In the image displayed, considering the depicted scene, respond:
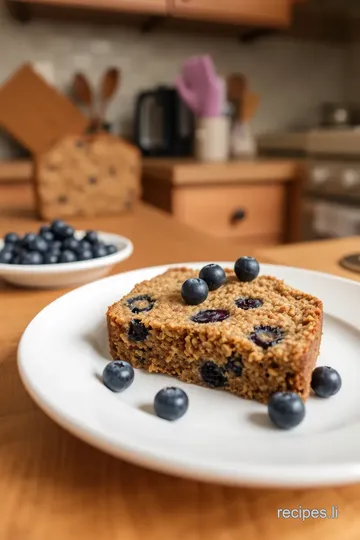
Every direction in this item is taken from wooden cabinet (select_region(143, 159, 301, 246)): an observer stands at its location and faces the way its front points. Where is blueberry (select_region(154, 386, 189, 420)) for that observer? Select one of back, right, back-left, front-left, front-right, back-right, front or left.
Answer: front

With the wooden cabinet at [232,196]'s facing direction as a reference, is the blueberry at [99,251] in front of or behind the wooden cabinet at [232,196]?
in front

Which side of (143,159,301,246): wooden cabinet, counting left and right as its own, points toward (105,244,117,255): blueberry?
front

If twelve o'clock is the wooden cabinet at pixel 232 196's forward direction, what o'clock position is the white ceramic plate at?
The white ceramic plate is roughly at 12 o'clock from the wooden cabinet.

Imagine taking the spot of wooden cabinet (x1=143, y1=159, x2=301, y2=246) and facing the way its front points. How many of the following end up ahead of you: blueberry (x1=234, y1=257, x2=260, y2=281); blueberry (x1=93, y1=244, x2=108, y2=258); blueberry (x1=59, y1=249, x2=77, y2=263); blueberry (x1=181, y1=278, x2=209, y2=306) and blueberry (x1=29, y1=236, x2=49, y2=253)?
5

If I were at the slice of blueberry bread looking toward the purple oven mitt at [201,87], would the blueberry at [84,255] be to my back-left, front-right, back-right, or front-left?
front-left

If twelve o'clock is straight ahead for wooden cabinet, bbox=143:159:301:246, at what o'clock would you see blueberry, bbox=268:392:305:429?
The blueberry is roughly at 12 o'clock from the wooden cabinet.

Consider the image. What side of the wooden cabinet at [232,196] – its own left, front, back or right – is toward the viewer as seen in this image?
front

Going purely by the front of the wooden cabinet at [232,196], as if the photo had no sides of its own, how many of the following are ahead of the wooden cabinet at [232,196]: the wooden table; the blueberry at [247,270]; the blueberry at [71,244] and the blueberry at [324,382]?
4

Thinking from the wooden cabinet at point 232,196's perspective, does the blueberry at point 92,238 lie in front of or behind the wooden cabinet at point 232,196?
in front

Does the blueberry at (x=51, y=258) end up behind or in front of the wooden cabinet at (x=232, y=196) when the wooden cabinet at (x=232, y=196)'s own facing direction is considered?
in front

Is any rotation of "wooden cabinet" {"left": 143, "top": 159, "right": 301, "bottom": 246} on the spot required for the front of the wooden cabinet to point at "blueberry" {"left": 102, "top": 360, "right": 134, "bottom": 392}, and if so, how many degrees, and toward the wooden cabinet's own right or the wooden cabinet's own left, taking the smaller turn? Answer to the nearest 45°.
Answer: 0° — it already faces it

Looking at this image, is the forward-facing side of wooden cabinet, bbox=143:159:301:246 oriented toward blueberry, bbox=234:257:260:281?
yes

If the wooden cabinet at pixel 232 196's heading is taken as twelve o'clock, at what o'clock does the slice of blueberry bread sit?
The slice of blueberry bread is roughly at 12 o'clock from the wooden cabinet.

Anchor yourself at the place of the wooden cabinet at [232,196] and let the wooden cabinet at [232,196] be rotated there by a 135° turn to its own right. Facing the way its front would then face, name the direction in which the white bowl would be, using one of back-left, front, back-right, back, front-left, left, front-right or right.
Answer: back-left

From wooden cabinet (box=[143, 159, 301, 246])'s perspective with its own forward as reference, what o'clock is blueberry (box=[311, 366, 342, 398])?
The blueberry is roughly at 12 o'clock from the wooden cabinet.
